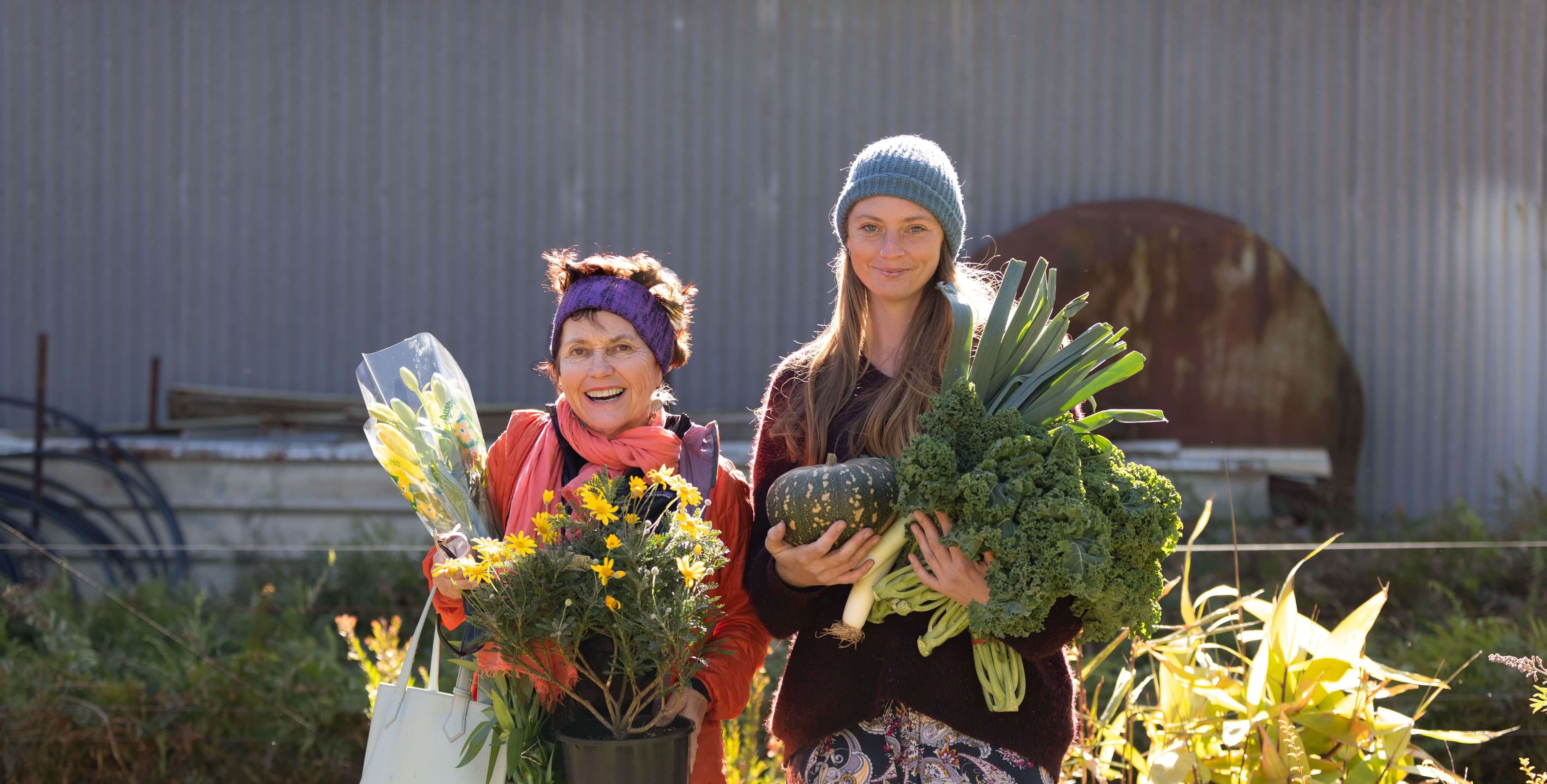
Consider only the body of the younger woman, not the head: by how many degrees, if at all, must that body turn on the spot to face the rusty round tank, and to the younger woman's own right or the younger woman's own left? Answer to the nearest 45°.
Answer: approximately 180°

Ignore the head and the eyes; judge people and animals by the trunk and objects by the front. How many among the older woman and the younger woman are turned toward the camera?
2

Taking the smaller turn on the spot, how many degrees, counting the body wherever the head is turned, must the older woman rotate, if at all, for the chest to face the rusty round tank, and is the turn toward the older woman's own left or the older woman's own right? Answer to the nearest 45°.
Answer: approximately 135° to the older woman's own left

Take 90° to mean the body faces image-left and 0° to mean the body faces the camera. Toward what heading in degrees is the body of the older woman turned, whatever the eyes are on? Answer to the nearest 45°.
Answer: approximately 0°
